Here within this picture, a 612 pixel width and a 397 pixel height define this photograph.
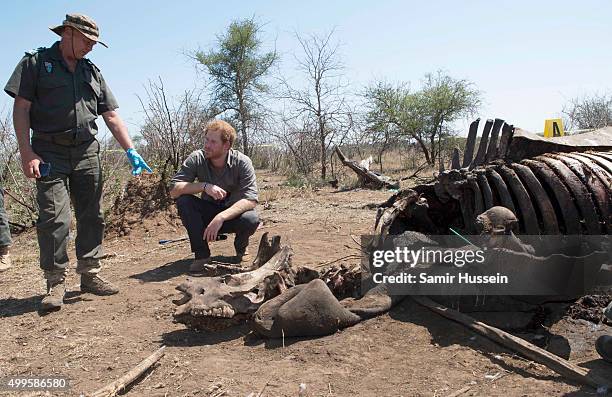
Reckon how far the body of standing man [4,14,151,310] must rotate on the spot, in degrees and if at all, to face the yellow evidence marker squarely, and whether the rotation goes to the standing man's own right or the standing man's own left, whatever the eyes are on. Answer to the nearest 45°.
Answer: approximately 45° to the standing man's own left

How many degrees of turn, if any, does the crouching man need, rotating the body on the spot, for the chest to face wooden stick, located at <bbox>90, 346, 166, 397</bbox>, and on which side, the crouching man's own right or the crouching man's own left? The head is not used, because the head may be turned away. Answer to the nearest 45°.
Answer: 0° — they already face it

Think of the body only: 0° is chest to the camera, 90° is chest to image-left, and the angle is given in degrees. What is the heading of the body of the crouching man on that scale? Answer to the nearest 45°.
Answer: approximately 0°

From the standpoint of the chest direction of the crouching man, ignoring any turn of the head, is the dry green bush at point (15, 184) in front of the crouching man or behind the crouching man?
behind

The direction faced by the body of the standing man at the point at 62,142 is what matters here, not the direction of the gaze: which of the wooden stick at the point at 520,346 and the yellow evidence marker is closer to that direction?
the wooden stick

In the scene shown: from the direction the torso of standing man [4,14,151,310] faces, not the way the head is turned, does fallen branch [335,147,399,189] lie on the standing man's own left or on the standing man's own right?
on the standing man's own left

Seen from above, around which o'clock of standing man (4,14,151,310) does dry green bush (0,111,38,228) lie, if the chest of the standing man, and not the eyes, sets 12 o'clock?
The dry green bush is roughly at 7 o'clock from the standing man.

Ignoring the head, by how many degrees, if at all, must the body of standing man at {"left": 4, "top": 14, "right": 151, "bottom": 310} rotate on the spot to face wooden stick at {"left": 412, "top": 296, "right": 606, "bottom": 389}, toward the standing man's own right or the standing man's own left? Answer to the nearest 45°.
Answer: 0° — they already face it

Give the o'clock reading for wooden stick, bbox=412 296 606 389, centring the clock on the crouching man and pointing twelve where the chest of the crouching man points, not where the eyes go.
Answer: The wooden stick is roughly at 11 o'clock from the crouching man.

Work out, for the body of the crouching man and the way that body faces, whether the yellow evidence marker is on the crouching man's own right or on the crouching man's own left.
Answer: on the crouching man's own left

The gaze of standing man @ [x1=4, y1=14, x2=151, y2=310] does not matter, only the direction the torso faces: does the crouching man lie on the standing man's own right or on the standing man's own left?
on the standing man's own left

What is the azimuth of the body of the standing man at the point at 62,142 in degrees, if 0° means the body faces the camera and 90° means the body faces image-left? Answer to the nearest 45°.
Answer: approximately 315°
